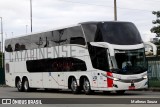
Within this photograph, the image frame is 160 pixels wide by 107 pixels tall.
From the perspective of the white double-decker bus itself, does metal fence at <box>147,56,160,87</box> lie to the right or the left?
on its left

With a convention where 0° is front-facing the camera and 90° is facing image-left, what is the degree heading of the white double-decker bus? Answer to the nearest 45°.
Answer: approximately 315°
